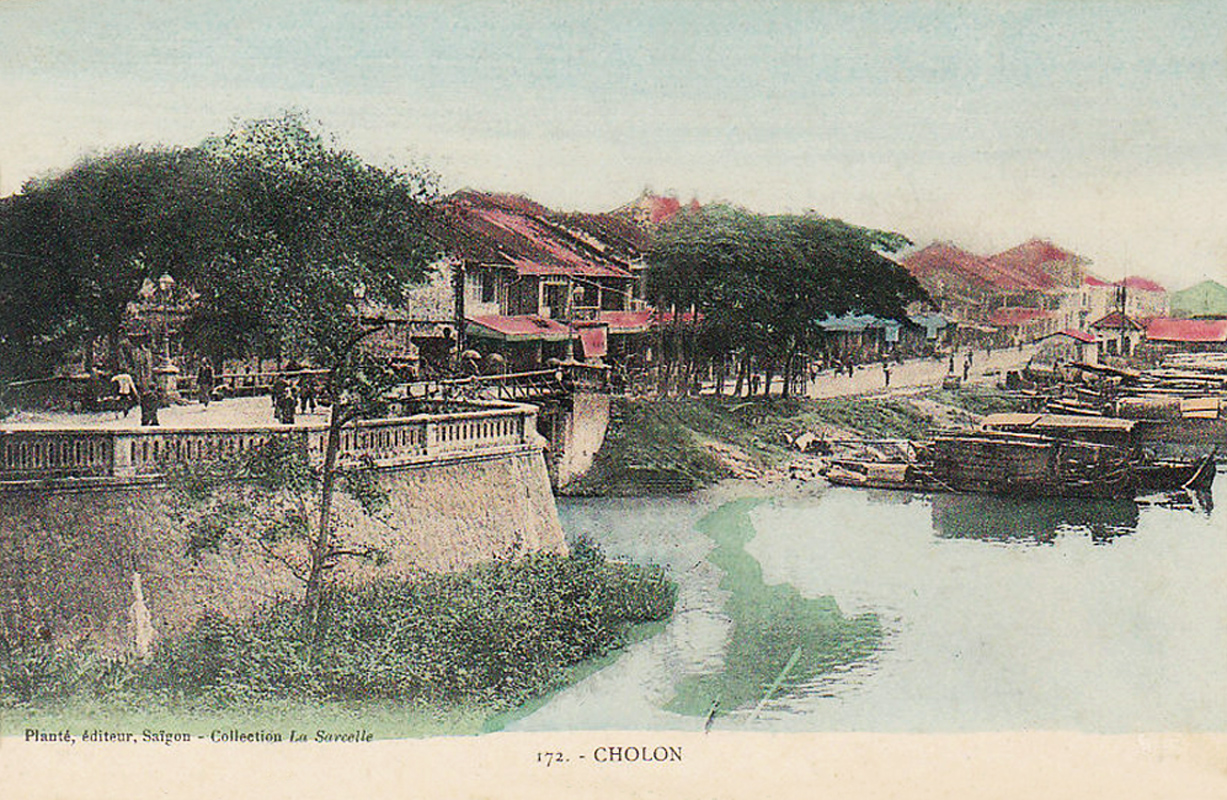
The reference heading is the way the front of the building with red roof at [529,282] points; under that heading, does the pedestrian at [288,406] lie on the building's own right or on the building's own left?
on the building's own right

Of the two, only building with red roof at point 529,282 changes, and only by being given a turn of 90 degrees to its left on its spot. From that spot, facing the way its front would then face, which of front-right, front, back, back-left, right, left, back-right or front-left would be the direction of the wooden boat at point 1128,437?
front-right

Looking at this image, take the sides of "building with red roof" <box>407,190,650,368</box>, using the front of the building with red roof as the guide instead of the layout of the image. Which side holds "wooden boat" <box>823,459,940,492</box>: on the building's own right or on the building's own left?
on the building's own left

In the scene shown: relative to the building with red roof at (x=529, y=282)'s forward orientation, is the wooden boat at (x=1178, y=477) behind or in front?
in front

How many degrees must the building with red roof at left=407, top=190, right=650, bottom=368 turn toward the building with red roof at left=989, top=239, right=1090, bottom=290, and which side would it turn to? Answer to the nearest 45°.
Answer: approximately 45° to its left

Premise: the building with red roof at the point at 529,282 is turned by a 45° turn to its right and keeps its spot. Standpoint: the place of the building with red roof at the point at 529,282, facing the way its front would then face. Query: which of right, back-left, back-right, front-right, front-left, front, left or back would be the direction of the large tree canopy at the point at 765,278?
left

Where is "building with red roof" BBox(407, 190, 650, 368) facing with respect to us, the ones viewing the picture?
facing the viewer and to the right of the viewer
